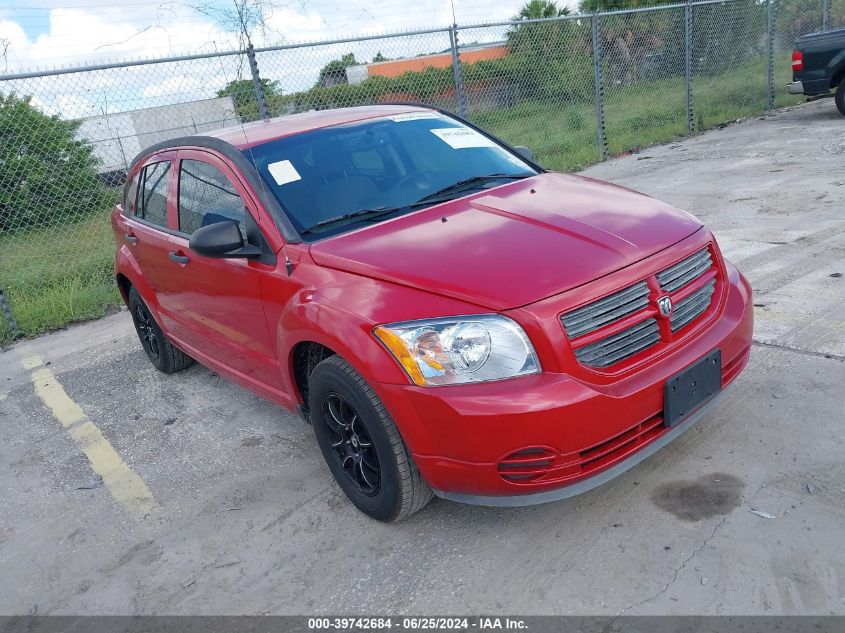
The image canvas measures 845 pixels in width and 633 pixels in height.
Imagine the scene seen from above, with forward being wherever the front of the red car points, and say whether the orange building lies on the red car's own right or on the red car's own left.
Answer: on the red car's own left

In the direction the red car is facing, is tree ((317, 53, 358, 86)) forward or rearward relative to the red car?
rearward

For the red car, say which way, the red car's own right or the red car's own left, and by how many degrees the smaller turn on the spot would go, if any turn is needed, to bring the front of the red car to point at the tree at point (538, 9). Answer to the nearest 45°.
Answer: approximately 135° to the red car's own left

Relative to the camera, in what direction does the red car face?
facing the viewer and to the right of the viewer

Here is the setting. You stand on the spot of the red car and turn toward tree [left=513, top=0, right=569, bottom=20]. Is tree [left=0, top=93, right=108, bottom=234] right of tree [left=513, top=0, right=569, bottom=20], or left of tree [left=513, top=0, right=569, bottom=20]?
left

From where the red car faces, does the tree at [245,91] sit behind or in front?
behind

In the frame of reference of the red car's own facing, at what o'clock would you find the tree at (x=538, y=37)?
The tree is roughly at 8 o'clock from the red car.

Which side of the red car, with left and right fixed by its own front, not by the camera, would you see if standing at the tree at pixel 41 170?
back
